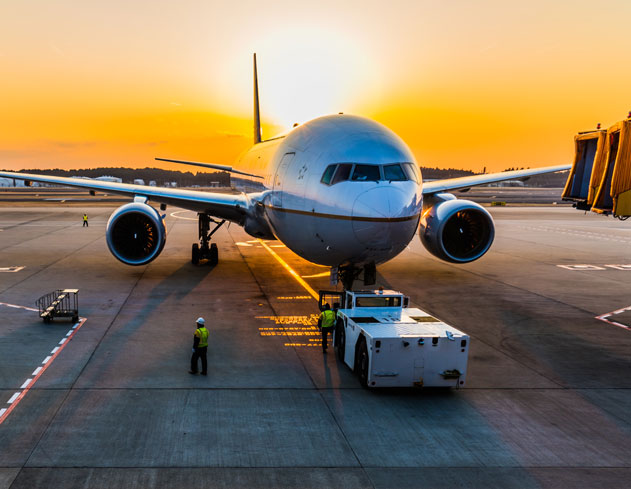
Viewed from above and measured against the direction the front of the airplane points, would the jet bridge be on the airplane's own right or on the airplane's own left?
on the airplane's own left

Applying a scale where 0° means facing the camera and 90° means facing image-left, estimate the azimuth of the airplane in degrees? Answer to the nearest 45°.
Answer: approximately 0°

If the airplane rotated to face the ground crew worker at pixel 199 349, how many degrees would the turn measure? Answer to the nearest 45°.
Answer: approximately 45° to its right

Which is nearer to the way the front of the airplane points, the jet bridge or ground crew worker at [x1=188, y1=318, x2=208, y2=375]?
the ground crew worker
